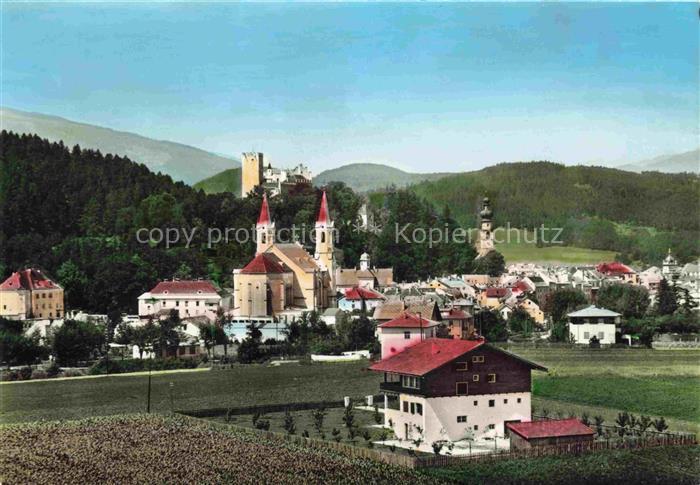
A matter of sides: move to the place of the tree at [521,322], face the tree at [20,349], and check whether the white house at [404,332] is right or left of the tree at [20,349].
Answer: left

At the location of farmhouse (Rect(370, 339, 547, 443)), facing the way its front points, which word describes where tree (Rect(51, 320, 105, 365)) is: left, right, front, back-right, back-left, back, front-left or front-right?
right

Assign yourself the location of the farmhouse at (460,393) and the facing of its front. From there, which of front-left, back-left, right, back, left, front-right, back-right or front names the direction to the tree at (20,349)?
right

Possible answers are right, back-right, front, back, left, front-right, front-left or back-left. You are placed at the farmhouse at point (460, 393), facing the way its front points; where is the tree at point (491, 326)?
back-right

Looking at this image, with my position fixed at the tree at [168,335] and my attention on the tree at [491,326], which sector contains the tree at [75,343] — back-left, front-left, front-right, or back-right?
back-right

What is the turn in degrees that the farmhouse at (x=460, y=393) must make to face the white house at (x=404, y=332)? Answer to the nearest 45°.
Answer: approximately 135° to its right

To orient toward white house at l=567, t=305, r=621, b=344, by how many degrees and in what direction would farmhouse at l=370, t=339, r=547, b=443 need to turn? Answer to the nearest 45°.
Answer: approximately 135° to its right

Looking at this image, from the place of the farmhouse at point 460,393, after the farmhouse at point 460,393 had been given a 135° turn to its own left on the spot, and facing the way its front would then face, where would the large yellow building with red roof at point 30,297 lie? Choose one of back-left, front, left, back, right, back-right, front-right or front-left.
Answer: back-left

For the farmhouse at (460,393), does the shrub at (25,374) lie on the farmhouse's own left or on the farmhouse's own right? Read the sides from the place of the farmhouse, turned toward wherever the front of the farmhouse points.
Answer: on the farmhouse's own right

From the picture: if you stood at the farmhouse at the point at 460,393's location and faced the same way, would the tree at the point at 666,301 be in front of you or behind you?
behind

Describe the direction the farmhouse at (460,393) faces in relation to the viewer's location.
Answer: facing the viewer and to the left of the viewer

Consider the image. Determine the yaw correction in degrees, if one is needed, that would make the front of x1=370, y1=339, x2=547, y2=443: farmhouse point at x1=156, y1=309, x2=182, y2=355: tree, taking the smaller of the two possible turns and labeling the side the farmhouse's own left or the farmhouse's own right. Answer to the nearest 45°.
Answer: approximately 90° to the farmhouse's own right

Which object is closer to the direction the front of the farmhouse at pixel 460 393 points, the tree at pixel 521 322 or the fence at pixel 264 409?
the fence

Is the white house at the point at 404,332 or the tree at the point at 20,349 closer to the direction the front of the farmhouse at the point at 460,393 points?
the tree

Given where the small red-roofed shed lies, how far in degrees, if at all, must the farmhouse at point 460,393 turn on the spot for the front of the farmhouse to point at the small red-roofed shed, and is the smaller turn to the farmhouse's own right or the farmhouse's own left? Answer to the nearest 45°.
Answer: approximately 90° to the farmhouse's own left

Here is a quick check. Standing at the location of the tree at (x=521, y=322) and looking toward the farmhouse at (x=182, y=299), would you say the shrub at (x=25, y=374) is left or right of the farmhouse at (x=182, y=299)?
left
